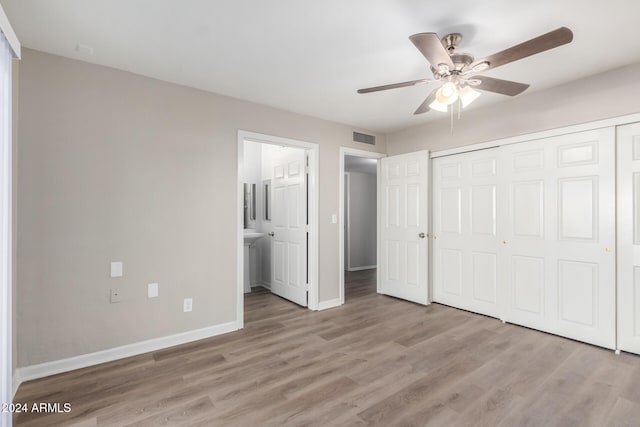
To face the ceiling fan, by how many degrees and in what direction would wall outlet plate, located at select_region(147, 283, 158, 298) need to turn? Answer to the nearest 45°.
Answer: approximately 45° to its left

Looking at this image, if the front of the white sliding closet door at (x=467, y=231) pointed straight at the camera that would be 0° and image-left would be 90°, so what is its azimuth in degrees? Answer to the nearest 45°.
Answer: approximately 45°

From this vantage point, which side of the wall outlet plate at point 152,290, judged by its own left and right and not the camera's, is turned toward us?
front

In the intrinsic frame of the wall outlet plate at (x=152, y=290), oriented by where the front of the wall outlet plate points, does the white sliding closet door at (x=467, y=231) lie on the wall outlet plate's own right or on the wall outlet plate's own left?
on the wall outlet plate's own left

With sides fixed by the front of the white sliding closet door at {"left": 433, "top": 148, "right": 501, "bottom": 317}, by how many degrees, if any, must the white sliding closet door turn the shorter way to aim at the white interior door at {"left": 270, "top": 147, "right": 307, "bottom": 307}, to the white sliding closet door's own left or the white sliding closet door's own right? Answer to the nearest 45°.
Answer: approximately 45° to the white sliding closet door's own right

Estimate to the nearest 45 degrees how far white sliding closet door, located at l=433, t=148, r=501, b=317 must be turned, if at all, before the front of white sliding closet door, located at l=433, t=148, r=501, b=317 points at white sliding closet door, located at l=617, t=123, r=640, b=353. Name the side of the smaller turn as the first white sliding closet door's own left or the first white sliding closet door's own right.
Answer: approximately 90° to the first white sliding closet door's own left

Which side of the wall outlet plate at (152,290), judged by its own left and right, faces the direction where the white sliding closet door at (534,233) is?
left

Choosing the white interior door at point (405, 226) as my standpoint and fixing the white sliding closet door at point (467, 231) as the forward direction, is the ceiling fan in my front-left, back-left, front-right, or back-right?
front-right

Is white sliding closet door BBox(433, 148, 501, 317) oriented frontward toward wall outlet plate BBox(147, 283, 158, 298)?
yes

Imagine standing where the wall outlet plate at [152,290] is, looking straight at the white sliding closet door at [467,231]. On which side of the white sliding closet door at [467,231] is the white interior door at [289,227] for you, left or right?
left

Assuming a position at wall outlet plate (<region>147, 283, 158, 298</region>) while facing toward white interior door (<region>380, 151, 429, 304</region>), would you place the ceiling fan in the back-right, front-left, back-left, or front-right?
front-right

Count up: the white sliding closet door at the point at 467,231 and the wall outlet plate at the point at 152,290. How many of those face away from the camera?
0

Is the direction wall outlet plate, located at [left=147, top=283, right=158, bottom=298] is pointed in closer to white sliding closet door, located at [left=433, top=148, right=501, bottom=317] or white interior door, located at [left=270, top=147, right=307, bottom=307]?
the white sliding closet door
